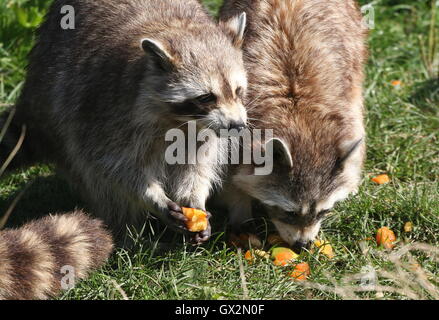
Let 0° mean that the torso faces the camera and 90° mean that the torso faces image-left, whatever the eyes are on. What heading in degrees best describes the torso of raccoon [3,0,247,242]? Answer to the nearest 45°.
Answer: approximately 315°

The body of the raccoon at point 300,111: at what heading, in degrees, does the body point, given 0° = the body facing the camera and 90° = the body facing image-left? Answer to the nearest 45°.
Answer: approximately 0°

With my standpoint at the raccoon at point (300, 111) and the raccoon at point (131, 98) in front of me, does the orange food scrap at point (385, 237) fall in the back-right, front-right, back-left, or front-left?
back-left

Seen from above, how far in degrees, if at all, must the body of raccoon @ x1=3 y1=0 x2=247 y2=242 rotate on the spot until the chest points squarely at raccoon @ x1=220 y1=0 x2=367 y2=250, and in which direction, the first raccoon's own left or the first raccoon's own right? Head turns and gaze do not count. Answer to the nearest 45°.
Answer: approximately 45° to the first raccoon's own left

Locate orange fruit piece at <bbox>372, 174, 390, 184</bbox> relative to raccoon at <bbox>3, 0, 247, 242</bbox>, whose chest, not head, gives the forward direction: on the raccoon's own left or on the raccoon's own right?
on the raccoon's own left

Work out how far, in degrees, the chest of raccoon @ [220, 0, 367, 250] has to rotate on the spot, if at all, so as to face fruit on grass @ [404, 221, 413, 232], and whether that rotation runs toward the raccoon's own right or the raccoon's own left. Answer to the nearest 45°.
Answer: approximately 90° to the raccoon's own left

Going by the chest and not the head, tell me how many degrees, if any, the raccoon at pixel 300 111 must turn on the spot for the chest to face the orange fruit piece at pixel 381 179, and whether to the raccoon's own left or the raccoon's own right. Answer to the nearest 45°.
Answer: approximately 135° to the raccoon's own left
